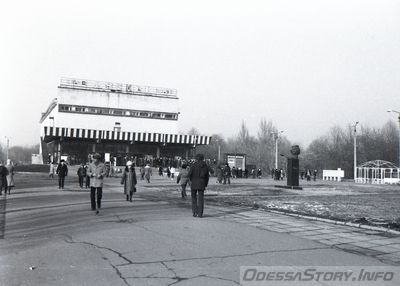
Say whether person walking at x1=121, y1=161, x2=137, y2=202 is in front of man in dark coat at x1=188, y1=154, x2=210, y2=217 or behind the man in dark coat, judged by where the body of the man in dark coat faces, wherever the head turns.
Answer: in front

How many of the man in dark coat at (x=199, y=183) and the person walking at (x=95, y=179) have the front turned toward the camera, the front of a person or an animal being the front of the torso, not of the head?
1

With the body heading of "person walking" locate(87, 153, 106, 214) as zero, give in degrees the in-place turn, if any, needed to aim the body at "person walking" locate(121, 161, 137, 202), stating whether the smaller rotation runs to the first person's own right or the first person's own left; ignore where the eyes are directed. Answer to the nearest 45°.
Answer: approximately 180°

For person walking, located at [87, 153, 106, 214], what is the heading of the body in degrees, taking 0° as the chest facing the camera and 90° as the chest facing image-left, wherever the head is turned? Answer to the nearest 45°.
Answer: approximately 0°

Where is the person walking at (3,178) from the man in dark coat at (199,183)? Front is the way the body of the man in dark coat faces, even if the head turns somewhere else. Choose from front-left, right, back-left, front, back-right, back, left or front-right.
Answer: front-left

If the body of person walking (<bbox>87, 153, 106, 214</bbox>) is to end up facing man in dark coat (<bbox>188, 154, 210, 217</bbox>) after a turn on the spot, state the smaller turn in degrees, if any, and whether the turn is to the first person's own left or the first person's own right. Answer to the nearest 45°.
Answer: approximately 45° to the first person's own left

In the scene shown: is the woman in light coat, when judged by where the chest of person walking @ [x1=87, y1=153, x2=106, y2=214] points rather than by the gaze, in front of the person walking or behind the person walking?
behind

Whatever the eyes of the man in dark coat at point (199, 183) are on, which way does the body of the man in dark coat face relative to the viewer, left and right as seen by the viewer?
facing away from the viewer

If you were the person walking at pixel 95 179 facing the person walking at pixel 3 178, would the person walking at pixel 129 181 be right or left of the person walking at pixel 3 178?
right

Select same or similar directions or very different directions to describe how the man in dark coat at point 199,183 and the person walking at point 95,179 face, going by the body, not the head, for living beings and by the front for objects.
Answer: very different directions
